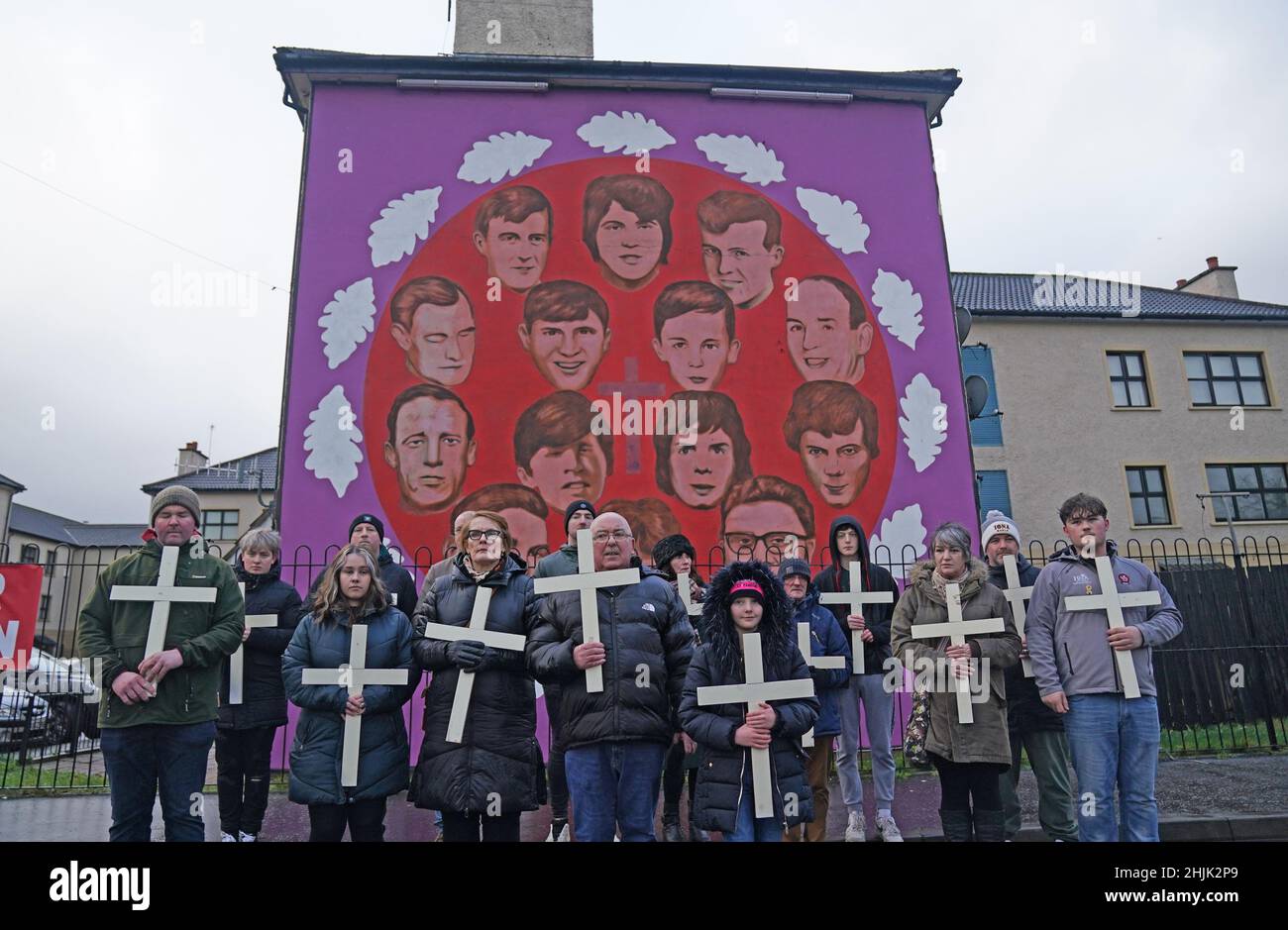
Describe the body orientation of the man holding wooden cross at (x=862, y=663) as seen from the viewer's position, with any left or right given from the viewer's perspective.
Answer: facing the viewer

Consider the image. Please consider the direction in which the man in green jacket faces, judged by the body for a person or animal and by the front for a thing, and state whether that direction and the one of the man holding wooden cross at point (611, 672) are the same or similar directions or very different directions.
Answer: same or similar directions

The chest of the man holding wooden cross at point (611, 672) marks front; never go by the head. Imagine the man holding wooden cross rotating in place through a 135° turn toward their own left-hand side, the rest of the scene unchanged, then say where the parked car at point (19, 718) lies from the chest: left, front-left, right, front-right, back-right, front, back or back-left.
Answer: left

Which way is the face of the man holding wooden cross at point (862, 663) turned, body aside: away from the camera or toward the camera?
toward the camera

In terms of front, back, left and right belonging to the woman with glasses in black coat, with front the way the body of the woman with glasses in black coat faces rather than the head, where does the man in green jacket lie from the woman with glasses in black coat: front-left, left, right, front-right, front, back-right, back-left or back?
right

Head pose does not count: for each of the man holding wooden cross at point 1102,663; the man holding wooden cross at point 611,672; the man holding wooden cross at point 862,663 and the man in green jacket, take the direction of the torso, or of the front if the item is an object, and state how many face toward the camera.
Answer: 4

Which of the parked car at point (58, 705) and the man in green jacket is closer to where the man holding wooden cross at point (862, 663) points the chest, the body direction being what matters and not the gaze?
the man in green jacket

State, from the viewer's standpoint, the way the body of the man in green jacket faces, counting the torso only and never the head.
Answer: toward the camera

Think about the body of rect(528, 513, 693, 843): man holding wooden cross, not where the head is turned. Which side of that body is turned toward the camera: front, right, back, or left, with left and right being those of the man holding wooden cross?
front

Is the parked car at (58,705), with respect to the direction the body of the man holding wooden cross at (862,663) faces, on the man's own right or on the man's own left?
on the man's own right

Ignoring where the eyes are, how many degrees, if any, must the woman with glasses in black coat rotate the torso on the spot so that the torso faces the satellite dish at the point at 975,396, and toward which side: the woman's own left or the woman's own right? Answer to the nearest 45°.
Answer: approximately 135° to the woman's own left

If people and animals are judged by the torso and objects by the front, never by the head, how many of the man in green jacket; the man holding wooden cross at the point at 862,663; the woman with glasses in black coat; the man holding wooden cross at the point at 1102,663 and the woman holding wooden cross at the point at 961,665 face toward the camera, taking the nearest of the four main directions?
5

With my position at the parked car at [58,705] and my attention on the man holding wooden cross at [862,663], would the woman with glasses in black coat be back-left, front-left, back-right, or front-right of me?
front-right

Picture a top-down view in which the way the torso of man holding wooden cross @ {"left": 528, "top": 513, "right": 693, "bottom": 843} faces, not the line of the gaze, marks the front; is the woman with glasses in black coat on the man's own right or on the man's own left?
on the man's own right

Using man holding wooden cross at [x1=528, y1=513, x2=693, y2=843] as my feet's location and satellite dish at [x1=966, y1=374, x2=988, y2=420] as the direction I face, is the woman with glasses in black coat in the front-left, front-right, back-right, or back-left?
back-left

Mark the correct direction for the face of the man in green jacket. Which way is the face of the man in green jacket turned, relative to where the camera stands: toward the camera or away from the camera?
toward the camera
